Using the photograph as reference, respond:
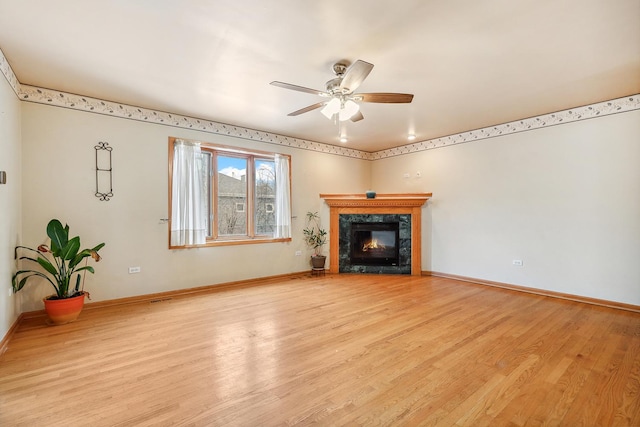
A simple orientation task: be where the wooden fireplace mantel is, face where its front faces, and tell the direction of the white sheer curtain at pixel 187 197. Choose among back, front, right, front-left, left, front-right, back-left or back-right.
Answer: front-right

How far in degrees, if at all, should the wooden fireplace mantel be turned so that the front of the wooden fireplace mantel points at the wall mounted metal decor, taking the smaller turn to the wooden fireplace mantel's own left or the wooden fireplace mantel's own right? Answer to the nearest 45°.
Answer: approximately 45° to the wooden fireplace mantel's own right

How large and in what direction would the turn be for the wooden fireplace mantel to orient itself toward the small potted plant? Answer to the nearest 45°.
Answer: approximately 90° to its right

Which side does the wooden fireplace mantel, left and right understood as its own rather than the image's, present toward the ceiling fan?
front

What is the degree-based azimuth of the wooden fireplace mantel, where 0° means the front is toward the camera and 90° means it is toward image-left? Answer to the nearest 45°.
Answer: approximately 0°

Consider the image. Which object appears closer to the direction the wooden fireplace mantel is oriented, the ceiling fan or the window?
the ceiling fan

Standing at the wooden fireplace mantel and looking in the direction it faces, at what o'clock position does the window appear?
The window is roughly at 2 o'clock from the wooden fireplace mantel.

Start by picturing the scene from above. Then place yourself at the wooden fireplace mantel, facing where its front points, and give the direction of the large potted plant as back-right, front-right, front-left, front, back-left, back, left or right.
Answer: front-right

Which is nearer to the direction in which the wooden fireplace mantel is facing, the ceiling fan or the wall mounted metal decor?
the ceiling fan
